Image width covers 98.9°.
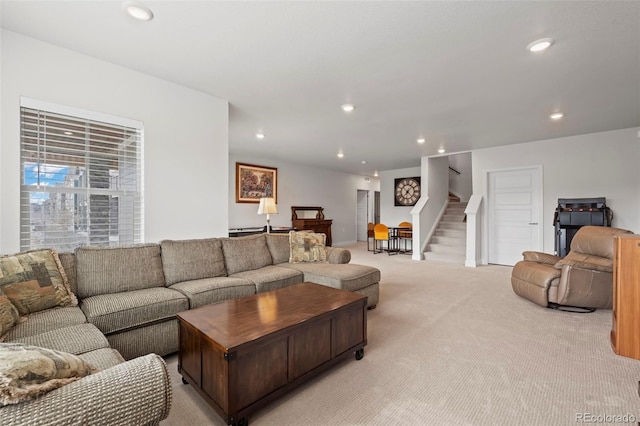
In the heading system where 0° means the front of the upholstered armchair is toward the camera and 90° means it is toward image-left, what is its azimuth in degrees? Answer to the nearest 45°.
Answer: approximately 45°

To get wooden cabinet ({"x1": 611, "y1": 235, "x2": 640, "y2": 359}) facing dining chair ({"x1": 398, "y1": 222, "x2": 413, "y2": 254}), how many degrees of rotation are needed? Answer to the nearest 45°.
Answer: approximately 45° to its right

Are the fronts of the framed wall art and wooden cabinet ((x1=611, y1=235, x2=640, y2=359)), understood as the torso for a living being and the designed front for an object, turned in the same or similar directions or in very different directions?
very different directions

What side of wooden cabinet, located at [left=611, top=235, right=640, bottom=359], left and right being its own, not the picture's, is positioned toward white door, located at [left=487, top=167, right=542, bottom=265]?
right

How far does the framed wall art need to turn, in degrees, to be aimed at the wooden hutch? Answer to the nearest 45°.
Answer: approximately 90° to its left

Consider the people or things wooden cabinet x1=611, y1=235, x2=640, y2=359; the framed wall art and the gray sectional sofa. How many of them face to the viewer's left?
1

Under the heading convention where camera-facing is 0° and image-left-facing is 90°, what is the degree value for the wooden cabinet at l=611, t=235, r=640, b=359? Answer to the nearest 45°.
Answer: approximately 90°

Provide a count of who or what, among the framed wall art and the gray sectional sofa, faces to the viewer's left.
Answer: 0

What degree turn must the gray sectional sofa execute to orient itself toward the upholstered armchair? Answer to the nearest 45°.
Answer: approximately 45° to its left
